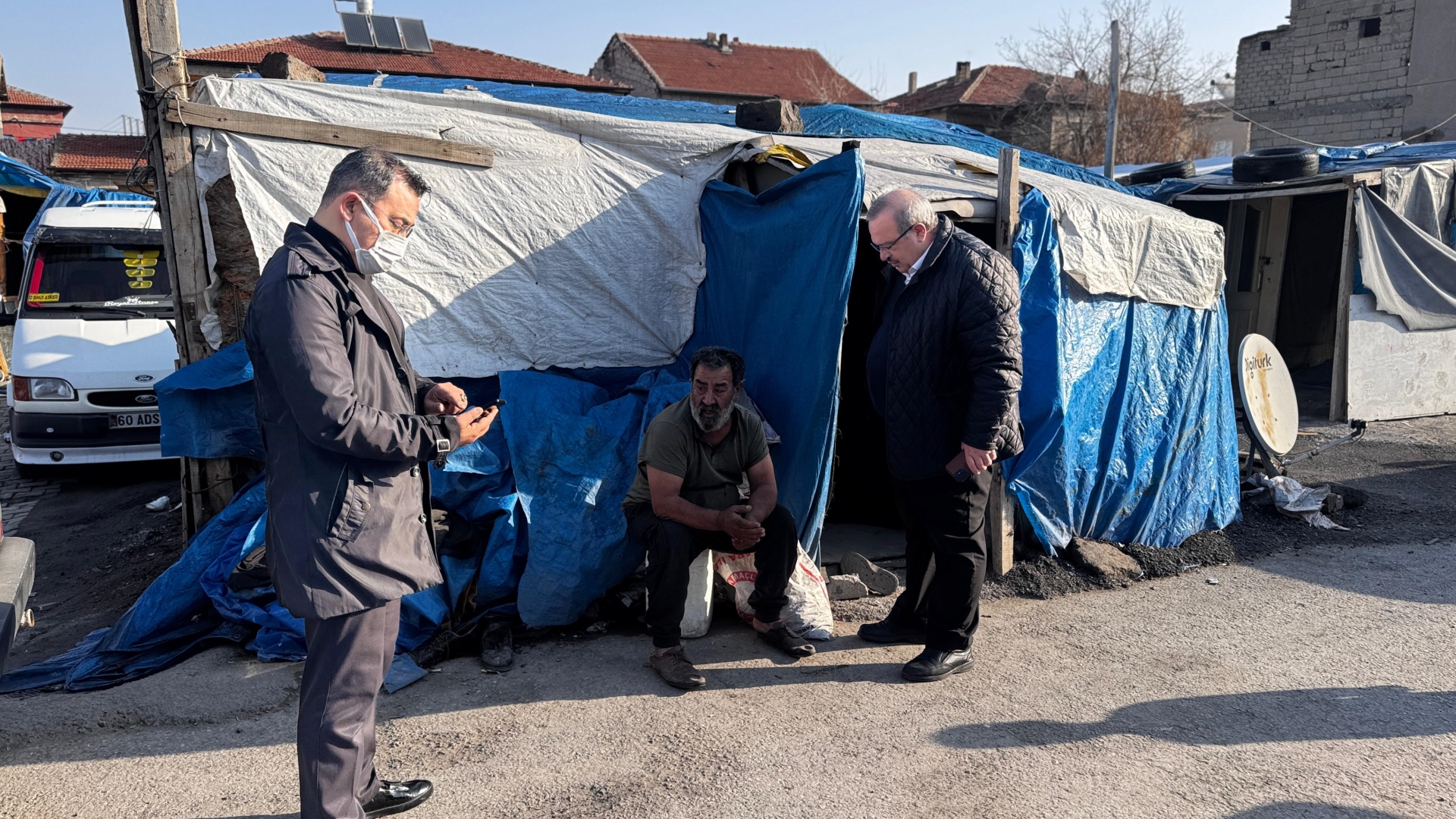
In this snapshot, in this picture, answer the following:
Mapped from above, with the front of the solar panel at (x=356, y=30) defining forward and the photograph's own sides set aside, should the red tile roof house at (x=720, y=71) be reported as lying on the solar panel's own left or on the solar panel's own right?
on the solar panel's own left

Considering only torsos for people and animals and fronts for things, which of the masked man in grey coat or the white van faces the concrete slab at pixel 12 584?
the white van

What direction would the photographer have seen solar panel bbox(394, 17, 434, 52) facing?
facing the viewer and to the right of the viewer

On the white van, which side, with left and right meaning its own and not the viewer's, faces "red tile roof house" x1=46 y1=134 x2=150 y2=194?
back

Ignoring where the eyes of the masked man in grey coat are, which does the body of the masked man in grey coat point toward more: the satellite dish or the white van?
the satellite dish

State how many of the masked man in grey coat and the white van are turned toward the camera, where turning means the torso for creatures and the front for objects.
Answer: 1

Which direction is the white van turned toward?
toward the camera

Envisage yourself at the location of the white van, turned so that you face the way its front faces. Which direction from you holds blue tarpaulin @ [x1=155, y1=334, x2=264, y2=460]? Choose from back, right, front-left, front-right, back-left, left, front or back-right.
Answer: front

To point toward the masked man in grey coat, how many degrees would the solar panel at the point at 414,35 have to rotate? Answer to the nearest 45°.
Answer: approximately 45° to its right

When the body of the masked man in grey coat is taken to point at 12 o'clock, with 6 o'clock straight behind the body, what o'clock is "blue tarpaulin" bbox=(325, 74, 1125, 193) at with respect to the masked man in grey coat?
The blue tarpaulin is roughly at 10 o'clock from the masked man in grey coat.

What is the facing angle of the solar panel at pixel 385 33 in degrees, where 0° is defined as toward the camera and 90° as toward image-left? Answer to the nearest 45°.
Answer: approximately 315°

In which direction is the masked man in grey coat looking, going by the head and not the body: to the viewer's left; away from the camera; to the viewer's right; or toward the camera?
to the viewer's right

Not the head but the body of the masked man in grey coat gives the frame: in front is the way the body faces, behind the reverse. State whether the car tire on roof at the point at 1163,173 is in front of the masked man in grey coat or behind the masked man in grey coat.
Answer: in front

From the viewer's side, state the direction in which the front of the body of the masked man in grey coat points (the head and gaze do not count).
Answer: to the viewer's right

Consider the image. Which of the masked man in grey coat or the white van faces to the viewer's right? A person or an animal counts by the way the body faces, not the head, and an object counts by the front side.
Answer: the masked man in grey coat

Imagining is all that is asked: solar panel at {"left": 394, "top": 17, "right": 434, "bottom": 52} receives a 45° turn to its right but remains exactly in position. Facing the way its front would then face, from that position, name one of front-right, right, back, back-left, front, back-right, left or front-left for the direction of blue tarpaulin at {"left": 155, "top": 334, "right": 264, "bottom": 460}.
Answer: front
